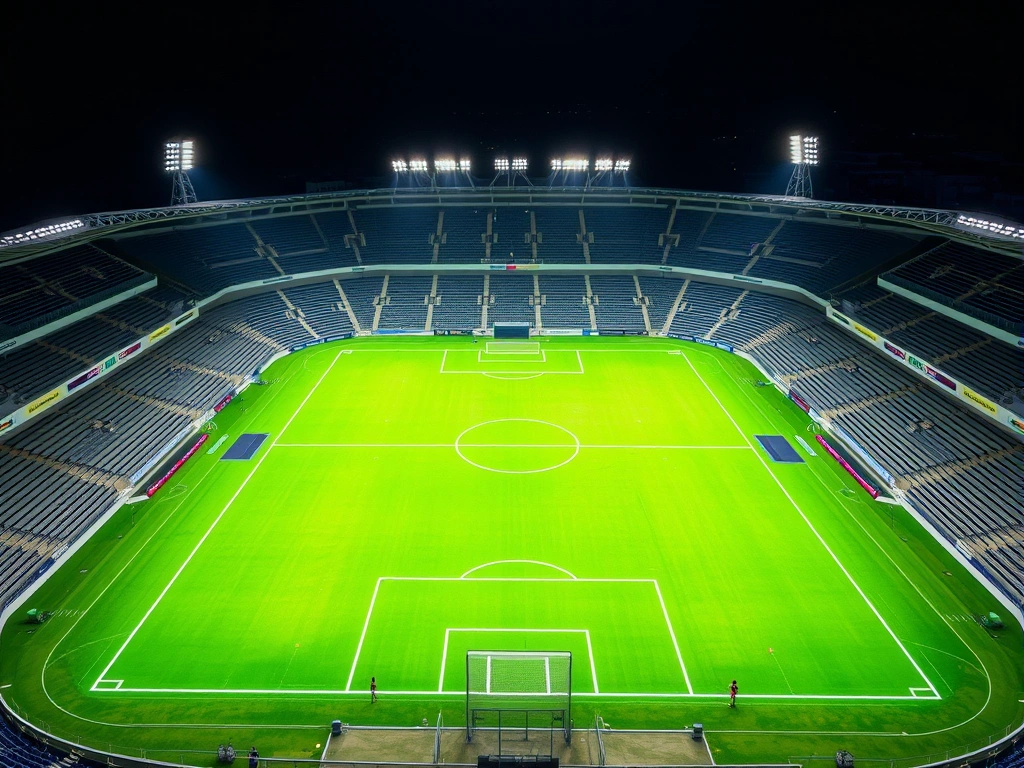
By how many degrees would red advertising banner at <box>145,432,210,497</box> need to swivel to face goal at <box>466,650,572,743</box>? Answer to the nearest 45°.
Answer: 0° — it already faces it

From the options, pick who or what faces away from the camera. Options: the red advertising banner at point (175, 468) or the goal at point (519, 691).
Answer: the goal

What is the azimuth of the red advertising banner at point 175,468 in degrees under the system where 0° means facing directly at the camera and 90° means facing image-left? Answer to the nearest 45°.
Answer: approximately 315°

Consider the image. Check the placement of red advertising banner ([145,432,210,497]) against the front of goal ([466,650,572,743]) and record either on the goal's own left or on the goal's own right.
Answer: on the goal's own left

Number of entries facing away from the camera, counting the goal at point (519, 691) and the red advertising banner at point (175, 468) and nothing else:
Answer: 1

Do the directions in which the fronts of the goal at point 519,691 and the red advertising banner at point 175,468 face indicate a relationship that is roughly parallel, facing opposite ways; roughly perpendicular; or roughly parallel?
roughly perpendicular

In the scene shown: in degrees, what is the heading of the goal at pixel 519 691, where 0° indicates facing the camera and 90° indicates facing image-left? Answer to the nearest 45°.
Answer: approximately 180°
